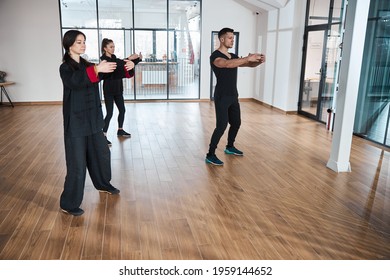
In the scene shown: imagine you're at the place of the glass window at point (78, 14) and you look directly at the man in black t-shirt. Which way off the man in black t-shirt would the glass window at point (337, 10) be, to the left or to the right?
left

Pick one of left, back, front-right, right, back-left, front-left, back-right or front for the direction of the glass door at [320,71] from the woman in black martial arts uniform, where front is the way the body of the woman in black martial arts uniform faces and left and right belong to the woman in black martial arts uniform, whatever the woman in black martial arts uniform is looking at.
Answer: left

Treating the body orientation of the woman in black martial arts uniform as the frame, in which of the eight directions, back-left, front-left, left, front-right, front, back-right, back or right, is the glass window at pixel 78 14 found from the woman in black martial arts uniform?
back-left

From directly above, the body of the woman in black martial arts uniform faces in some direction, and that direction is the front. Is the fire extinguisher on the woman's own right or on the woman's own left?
on the woman's own left

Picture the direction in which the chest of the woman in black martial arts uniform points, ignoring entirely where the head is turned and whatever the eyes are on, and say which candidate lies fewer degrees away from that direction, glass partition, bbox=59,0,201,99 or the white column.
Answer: the white column

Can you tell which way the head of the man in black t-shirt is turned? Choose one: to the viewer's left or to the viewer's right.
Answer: to the viewer's right

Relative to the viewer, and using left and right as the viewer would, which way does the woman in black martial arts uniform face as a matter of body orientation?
facing the viewer and to the right of the viewer

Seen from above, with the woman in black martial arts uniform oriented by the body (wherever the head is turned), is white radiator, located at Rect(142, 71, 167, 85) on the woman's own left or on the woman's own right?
on the woman's own left

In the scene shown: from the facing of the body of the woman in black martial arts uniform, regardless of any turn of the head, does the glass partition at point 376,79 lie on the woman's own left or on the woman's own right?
on the woman's own left

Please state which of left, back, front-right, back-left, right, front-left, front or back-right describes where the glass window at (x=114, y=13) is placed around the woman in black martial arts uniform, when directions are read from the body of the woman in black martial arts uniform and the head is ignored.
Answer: back-left

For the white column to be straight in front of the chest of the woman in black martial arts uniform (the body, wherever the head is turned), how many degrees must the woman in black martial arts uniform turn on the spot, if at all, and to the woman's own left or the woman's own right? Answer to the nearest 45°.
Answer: approximately 45° to the woman's own left
